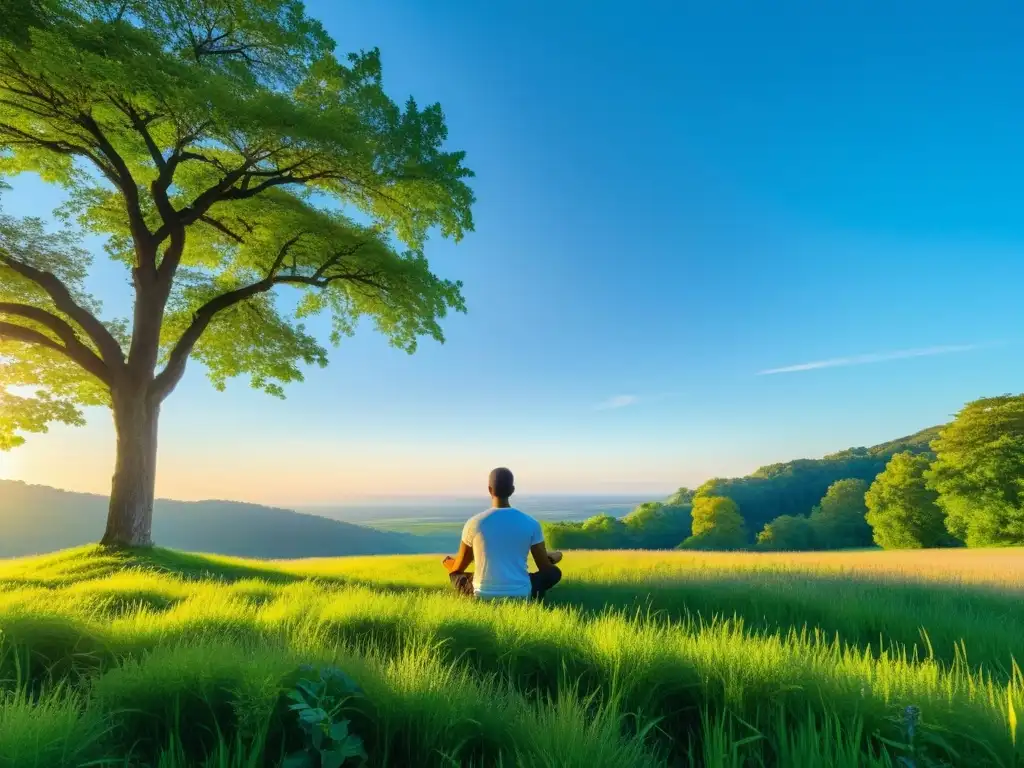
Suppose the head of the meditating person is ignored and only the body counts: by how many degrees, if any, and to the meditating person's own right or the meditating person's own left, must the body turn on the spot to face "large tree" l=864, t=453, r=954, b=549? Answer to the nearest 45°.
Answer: approximately 45° to the meditating person's own right

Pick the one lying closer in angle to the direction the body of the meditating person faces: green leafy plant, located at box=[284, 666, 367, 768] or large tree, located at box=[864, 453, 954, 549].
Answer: the large tree

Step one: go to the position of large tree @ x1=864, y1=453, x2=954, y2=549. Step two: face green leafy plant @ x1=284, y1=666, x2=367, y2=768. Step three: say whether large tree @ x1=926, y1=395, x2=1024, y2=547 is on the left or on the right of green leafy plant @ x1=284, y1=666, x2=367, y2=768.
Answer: left

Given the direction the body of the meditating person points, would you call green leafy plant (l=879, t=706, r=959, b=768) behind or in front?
behind

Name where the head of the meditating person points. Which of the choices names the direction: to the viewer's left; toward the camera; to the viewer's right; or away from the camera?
away from the camera

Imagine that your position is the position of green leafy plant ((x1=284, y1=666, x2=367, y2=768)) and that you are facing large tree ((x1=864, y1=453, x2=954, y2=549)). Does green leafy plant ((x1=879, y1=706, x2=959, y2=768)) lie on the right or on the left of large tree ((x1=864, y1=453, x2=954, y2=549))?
right

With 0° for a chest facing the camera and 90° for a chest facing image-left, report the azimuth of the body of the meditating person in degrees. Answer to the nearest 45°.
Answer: approximately 180°

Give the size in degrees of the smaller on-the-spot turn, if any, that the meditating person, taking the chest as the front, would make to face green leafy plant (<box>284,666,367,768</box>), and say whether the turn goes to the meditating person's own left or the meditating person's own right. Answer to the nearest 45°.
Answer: approximately 180°

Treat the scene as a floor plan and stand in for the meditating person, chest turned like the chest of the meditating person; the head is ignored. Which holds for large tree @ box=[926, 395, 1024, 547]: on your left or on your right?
on your right

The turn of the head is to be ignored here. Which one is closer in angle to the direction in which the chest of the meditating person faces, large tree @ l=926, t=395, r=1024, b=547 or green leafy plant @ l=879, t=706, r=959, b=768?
the large tree
